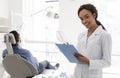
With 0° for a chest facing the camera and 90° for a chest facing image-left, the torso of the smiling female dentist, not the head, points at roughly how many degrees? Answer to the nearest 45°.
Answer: approximately 45°

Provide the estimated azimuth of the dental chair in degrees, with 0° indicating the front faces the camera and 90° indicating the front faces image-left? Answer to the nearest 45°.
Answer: approximately 225°

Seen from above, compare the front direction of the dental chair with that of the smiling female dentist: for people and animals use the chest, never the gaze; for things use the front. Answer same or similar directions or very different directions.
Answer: very different directions

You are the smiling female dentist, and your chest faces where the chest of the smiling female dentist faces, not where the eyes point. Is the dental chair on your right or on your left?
on your right

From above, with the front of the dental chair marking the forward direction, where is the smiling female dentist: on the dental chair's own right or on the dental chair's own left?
on the dental chair's own right
